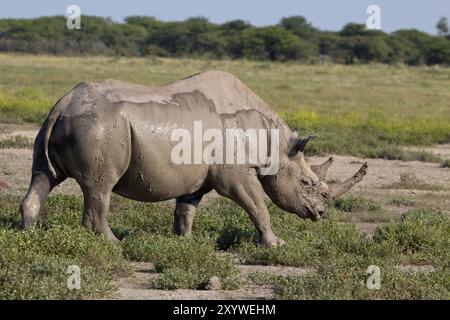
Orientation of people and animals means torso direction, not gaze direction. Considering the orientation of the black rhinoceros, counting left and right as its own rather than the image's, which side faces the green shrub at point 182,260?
right

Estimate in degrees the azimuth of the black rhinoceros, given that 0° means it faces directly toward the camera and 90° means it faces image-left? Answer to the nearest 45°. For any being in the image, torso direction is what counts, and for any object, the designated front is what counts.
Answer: approximately 270°

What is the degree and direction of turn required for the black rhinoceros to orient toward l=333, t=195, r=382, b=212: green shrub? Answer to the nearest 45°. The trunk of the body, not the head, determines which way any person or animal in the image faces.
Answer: approximately 45° to its left

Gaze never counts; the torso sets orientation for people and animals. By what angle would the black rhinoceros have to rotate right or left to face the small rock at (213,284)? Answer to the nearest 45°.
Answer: approximately 90° to its right
